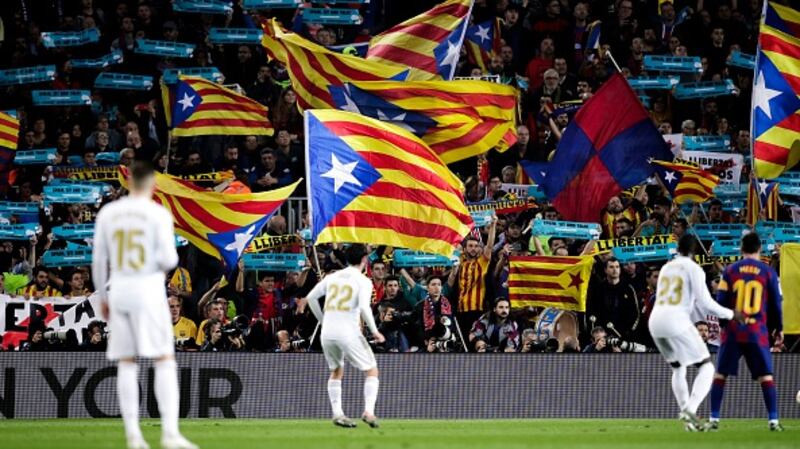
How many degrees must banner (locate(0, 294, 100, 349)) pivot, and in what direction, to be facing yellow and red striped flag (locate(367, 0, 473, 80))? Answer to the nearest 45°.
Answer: approximately 90° to its left

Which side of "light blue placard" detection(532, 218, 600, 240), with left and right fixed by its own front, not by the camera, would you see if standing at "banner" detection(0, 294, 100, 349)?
right

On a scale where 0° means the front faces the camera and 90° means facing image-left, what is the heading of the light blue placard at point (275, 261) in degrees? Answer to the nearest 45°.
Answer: approximately 0°

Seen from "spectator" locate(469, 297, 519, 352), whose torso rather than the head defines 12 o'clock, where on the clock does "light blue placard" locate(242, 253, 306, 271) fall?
The light blue placard is roughly at 3 o'clock from the spectator.
